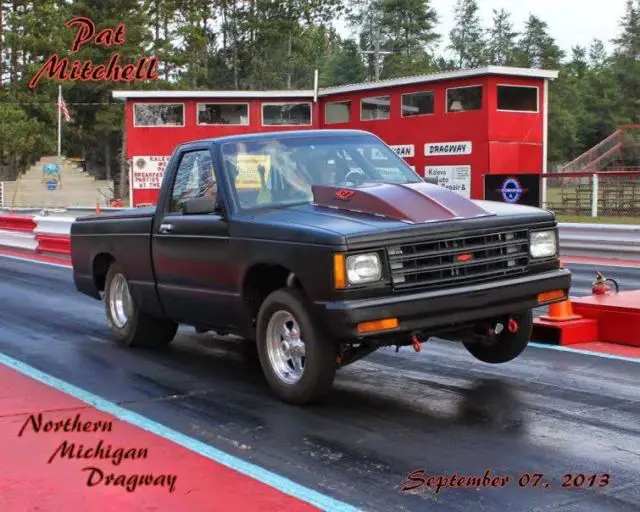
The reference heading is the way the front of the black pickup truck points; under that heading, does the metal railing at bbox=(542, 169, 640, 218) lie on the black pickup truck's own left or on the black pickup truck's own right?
on the black pickup truck's own left

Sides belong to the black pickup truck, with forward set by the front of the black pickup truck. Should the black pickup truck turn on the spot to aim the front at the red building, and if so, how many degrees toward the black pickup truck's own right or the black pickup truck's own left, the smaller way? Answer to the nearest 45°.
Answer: approximately 135° to the black pickup truck's own left

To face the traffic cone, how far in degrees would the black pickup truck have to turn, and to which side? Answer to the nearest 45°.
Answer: approximately 90° to its left

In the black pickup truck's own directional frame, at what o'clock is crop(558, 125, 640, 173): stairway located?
The stairway is roughly at 8 o'clock from the black pickup truck.

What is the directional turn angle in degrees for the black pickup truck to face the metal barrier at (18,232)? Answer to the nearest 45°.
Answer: approximately 180°

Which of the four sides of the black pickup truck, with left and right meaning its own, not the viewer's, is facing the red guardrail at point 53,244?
back

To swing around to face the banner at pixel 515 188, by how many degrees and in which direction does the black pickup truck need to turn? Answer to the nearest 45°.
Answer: approximately 135° to its left

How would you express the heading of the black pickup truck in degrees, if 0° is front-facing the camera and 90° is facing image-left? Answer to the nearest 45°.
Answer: approximately 315°
